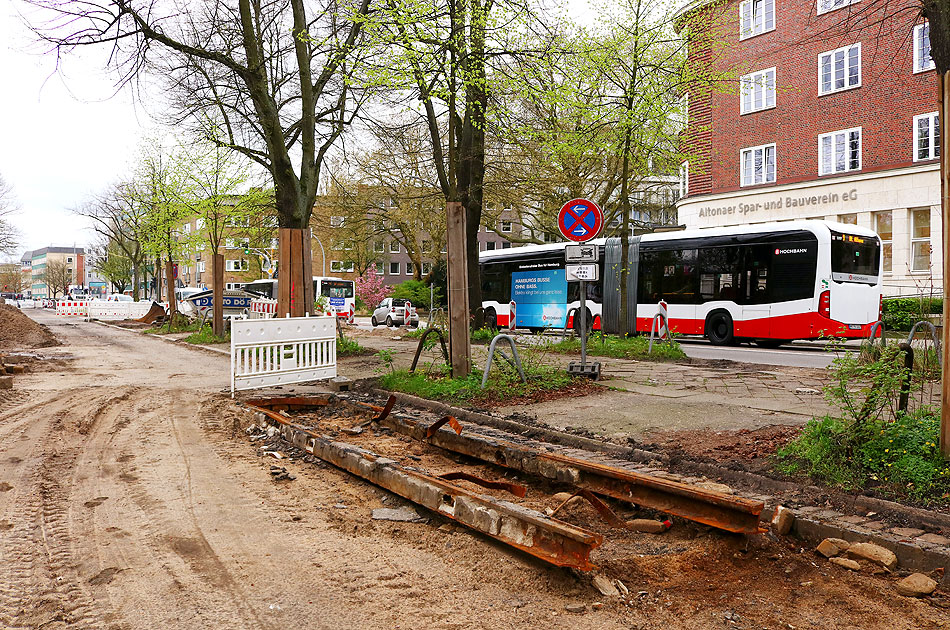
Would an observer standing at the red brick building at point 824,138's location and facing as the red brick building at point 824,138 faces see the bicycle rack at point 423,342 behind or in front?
in front

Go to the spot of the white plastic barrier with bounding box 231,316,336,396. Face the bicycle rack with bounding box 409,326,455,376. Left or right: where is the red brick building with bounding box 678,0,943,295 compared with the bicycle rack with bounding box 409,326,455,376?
left

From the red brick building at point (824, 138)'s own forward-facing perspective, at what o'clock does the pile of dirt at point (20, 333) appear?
The pile of dirt is roughly at 12 o'clock from the red brick building.

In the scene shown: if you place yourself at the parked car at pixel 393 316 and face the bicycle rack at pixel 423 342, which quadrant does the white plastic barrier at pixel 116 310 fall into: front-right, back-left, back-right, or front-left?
back-right

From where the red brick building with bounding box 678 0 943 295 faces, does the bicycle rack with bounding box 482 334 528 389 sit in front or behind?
in front

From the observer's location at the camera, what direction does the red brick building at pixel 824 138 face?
facing the viewer and to the left of the viewer

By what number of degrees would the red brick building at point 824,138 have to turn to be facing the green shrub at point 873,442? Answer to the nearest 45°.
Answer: approximately 45° to its left

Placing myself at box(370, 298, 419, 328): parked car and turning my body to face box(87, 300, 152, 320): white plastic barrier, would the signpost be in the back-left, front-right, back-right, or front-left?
back-left

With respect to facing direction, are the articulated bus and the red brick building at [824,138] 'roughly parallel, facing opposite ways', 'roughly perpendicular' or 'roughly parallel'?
roughly perpendicular
